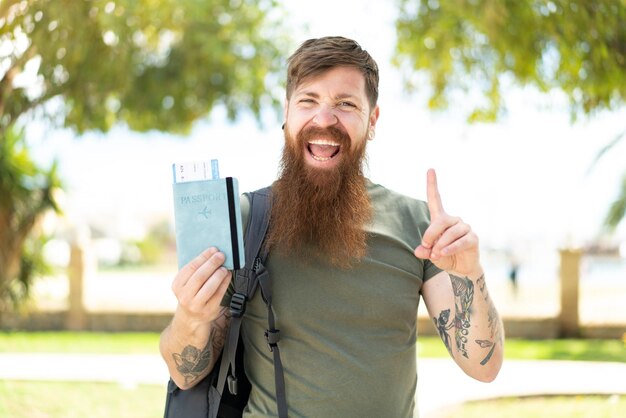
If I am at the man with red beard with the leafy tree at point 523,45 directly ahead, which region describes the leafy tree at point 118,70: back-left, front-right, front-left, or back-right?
front-left

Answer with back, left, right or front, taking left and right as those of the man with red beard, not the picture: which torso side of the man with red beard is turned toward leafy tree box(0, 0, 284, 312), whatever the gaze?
back

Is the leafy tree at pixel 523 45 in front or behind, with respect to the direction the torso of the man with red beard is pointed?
behind

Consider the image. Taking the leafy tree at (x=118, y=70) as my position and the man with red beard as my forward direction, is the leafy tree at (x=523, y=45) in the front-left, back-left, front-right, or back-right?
front-left

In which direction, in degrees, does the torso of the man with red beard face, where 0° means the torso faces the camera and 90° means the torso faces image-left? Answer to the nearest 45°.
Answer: approximately 0°

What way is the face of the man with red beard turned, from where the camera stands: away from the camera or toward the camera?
toward the camera
